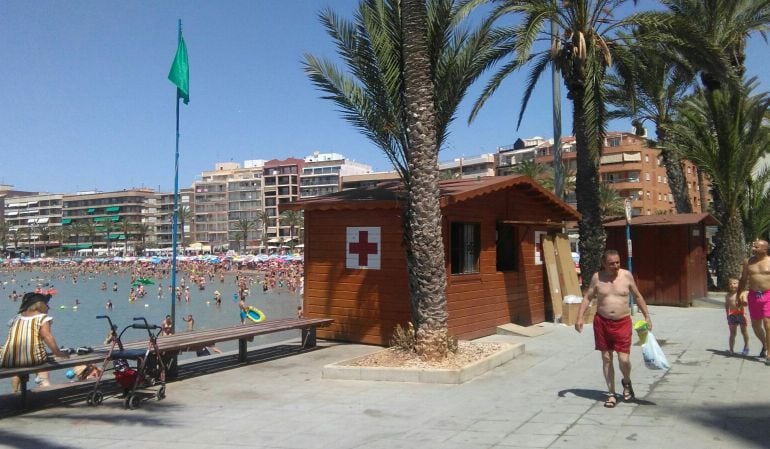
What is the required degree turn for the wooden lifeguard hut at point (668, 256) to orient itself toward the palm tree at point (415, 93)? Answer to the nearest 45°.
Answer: approximately 45° to its right

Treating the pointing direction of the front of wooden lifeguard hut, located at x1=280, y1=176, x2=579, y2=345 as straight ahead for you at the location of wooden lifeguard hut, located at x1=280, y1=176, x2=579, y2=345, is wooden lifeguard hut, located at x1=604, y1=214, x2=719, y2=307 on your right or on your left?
on your left

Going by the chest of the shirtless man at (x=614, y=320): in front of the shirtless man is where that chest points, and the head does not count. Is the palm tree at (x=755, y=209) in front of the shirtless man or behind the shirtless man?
behind

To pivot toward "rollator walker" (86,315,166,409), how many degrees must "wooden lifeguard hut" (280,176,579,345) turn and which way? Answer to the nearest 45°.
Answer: approximately 90° to its right

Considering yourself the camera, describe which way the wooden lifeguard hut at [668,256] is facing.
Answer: facing the viewer and to the right of the viewer

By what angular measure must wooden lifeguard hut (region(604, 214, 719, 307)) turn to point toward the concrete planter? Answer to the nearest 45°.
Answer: approximately 45° to its right

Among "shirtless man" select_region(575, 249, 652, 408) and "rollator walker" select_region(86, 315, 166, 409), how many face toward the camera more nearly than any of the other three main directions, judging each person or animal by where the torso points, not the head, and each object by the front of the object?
1

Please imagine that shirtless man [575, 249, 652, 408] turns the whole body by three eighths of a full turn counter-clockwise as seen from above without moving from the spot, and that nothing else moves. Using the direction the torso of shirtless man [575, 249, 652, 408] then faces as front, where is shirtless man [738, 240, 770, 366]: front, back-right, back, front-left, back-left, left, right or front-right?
front

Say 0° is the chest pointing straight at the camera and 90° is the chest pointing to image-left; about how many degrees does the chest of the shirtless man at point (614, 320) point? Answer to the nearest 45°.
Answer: approximately 0°

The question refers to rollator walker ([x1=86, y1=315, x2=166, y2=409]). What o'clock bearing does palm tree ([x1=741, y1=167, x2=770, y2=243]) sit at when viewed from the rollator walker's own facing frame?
The palm tree is roughly at 1 o'clock from the rollator walker.

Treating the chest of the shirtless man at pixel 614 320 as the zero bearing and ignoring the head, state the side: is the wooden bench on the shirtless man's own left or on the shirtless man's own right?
on the shirtless man's own right

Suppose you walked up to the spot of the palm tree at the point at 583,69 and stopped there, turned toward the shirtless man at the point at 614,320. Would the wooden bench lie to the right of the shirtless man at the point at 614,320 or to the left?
right

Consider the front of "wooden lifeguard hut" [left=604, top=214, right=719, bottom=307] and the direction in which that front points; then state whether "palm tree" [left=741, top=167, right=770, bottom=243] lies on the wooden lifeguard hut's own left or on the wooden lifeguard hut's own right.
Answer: on the wooden lifeguard hut's own left
